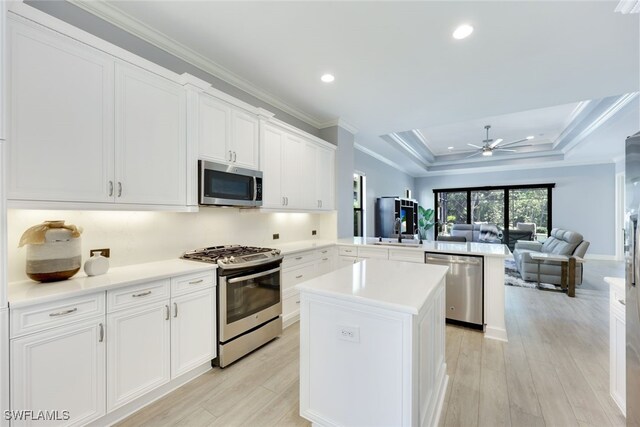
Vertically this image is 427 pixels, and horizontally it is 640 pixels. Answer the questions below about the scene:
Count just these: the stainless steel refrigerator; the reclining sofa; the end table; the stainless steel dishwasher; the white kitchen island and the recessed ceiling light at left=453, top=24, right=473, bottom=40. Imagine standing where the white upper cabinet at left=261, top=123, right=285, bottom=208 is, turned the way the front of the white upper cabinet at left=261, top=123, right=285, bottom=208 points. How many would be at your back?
0

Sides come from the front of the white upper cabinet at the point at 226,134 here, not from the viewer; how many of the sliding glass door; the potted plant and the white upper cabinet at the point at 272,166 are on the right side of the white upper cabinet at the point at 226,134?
0

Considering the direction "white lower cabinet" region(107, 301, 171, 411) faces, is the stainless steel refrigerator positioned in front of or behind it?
in front

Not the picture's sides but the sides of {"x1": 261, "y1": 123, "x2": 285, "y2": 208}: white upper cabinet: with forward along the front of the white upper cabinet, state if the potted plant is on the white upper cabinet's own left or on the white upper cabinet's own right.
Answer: on the white upper cabinet's own left

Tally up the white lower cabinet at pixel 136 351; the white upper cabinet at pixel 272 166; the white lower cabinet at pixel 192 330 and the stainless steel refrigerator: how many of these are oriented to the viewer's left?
1

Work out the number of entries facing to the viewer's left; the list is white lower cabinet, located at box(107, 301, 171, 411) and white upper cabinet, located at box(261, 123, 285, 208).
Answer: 0

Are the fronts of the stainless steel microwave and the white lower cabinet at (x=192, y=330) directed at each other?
no

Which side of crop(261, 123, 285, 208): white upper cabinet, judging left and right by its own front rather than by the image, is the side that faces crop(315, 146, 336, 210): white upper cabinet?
left

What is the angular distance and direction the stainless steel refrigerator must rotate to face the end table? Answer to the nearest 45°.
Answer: approximately 90° to its right

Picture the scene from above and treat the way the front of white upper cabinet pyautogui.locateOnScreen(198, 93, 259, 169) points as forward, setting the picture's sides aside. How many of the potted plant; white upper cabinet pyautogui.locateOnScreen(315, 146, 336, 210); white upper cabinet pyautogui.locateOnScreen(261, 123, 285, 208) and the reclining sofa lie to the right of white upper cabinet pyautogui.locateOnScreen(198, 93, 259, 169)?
0

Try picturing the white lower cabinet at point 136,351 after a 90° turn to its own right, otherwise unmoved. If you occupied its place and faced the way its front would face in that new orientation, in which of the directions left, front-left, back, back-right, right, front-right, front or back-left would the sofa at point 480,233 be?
back-left

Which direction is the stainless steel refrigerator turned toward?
to the viewer's left

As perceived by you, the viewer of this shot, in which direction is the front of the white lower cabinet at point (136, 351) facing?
facing the viewer and to the right of the viewer

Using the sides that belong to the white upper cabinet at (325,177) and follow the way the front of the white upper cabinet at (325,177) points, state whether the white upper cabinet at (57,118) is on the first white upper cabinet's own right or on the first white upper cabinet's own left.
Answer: on the first white upper cabinet's own right

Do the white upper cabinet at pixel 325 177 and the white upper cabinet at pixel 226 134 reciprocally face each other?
no

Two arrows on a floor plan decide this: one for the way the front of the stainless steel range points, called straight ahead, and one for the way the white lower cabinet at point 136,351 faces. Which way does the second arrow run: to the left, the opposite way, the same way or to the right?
the same way
